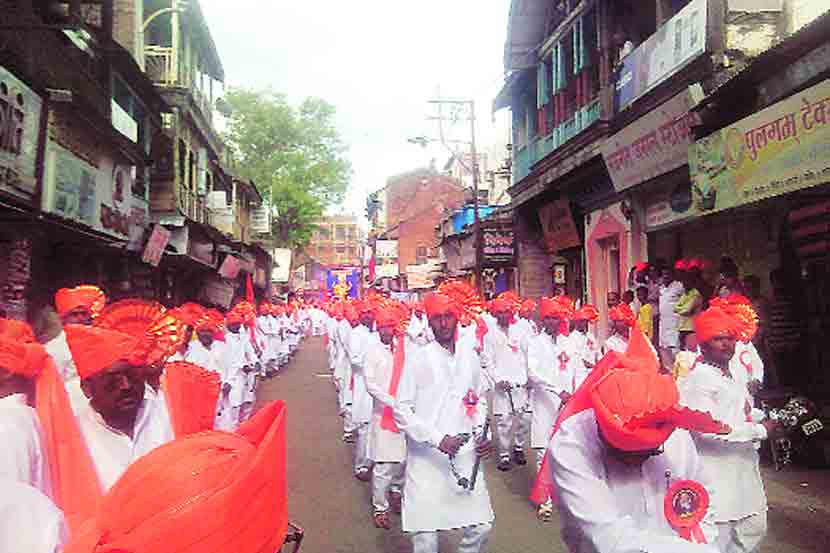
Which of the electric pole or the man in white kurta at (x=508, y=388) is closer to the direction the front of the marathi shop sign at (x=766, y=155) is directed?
the man in white kurta

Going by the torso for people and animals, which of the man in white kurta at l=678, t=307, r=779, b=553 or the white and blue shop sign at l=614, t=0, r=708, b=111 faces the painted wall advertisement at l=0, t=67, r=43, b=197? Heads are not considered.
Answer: the white and blue shop sign

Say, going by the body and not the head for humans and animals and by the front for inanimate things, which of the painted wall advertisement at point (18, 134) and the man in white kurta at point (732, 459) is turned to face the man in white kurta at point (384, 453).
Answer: the painted wall advertisement

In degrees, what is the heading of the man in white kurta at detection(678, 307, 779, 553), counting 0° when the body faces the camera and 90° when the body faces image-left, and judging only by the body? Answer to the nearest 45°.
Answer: approximately 315°
